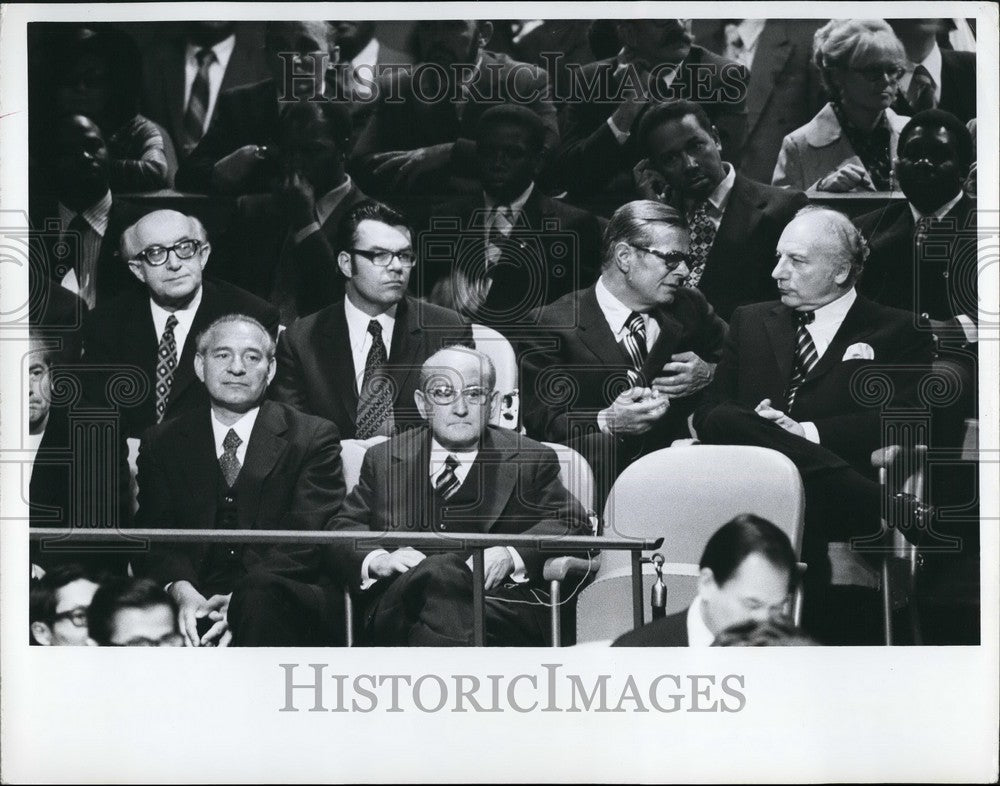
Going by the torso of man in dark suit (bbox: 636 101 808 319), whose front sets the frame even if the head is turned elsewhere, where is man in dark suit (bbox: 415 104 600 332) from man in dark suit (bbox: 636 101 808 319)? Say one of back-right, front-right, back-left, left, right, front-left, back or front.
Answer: front-right

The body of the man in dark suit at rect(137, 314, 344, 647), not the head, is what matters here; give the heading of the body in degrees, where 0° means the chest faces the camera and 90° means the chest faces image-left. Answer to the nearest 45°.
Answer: approximately 0°

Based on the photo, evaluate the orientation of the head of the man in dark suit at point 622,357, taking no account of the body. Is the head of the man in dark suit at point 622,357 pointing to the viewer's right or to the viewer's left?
to the viewer's right

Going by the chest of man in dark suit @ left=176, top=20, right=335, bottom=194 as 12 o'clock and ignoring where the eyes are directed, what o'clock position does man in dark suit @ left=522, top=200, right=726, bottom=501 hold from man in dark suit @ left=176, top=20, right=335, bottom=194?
man in dark suit @ left=522, top=200, right=726, bottom=501 is roughly at 11 o'clock from man in dark suit @ left=176, top=20, right=335, bottom=194.

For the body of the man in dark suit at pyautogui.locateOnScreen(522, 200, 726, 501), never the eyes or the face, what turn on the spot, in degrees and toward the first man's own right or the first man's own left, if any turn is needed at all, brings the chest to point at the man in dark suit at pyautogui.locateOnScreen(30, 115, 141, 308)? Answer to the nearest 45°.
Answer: approximately 135° to the first man's own right

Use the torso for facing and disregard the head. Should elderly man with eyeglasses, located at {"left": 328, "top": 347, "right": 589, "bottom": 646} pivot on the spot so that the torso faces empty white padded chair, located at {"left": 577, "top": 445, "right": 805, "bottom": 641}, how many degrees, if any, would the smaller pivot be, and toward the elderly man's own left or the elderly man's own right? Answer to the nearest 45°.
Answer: approximately 90° to the elderly man's own left

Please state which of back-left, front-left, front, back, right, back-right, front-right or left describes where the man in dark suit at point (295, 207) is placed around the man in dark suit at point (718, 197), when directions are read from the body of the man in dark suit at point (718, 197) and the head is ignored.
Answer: front-right

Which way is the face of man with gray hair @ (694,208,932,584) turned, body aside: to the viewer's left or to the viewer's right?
to the viewer's left
